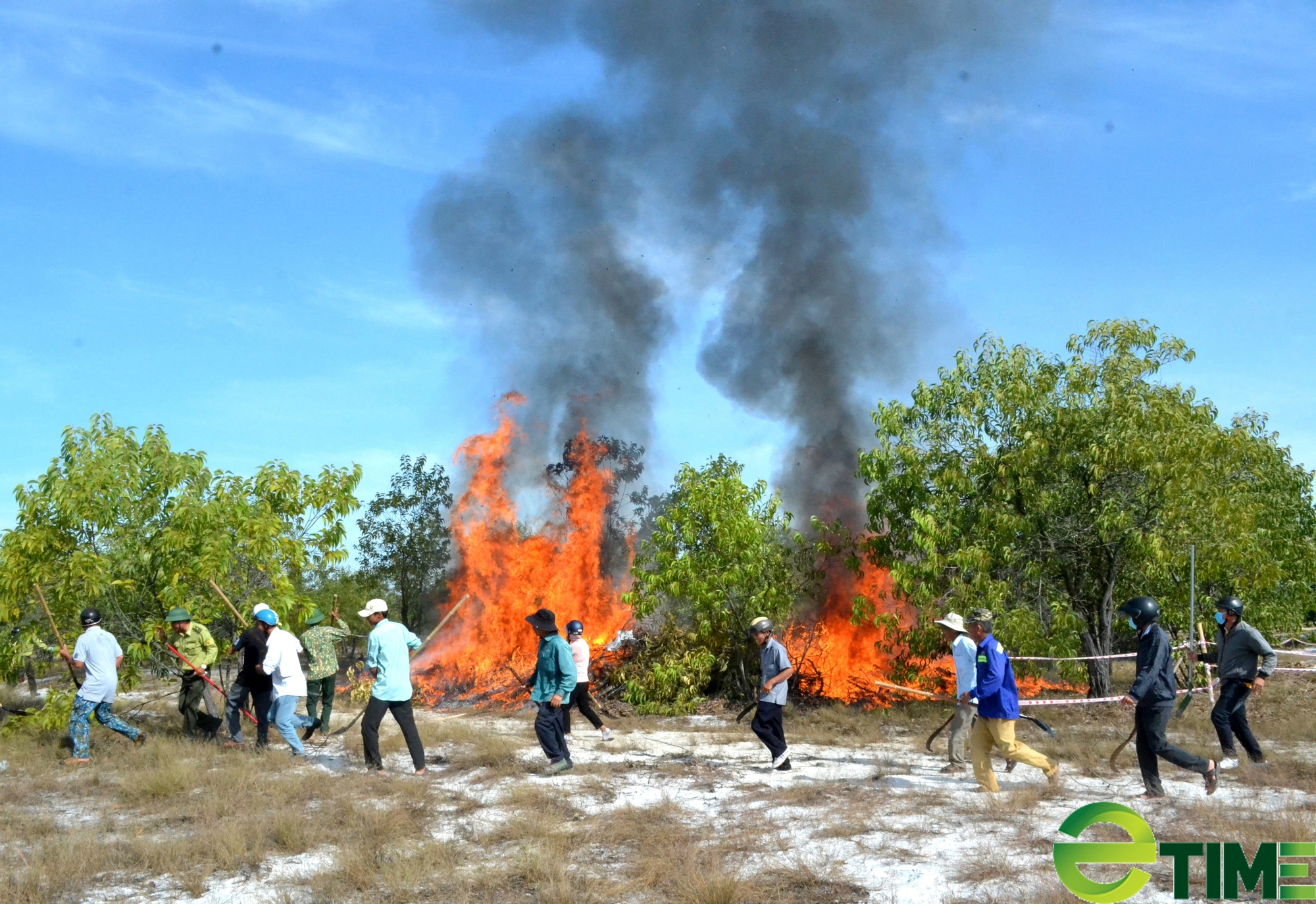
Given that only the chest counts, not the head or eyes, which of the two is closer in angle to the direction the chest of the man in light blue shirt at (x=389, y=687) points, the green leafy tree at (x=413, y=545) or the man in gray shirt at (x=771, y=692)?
the green leafy tree

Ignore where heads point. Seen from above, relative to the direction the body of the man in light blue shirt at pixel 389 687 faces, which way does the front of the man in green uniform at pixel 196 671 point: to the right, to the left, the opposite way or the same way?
to the left

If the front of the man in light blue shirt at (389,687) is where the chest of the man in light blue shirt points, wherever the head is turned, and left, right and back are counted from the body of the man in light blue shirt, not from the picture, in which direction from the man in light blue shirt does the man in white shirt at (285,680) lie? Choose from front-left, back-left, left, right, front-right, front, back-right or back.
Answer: front

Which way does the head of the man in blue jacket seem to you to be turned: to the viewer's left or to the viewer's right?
to the viewer's left

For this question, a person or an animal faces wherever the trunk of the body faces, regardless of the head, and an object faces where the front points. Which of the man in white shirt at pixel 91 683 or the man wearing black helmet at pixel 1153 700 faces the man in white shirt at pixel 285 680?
the man wearing black helmet

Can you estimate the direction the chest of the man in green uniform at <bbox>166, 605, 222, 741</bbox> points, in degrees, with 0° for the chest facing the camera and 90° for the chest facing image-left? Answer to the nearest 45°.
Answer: approximately 45°

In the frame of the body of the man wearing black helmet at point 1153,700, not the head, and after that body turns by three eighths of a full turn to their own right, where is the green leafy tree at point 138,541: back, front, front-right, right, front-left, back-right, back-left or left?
back-left

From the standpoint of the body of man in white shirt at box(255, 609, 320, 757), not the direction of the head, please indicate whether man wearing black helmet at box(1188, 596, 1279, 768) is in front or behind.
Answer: behind

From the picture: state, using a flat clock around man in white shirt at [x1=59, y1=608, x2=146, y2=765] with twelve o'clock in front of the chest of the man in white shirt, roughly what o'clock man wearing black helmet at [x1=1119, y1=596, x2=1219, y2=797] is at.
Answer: The man wearing black helmet is roughly at 6 o'clock from the man in white shirt.

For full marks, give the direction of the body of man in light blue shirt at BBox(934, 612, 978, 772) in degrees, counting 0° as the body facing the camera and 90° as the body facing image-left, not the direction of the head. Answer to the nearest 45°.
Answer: approximately 90°

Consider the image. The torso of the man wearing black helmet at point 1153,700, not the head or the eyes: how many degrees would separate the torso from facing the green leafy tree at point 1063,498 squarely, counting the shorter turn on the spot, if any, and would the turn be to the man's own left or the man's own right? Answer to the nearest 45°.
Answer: approximately 90° to the man's own right

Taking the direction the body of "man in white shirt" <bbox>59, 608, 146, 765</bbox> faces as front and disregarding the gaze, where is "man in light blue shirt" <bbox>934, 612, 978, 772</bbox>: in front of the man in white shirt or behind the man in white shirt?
behind

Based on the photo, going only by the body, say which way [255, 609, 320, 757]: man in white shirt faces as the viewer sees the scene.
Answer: to the viewer's left

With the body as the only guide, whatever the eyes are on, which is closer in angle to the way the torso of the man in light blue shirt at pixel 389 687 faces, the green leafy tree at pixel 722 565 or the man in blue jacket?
the green leafy tree
